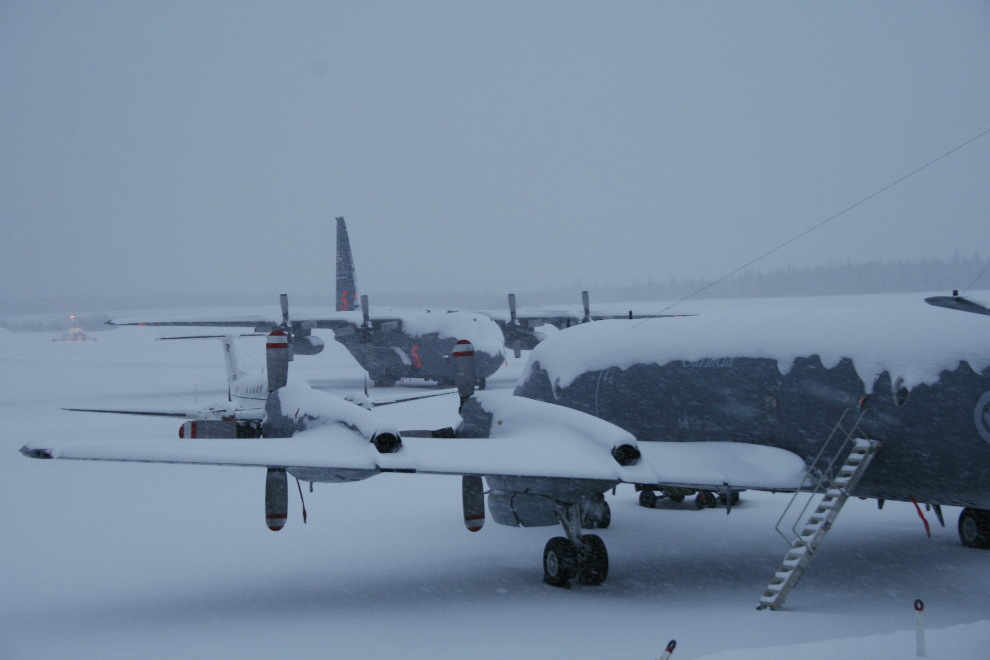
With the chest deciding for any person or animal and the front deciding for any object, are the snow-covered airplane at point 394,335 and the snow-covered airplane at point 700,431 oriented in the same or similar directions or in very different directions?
very different directions

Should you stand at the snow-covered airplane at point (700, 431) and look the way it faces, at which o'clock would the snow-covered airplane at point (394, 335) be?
the snow-covered airplane at point (394, 335) is roughly at 1 o'clock from the snow-covered airplane at point (700, 431).

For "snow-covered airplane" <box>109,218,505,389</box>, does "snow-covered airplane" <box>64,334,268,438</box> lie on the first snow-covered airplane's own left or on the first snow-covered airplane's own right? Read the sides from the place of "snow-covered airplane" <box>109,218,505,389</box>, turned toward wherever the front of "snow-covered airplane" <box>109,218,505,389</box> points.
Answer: on the first snow-covered airplane's own right

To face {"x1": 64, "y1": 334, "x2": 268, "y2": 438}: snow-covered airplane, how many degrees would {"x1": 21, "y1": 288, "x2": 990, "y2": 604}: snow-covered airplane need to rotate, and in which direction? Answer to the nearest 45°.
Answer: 0° — it already faces it

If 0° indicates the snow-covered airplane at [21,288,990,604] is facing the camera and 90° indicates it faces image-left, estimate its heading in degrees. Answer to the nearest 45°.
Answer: approximately 135°

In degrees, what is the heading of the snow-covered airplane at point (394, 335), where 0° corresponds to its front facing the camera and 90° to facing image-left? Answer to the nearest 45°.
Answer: approximately 315°

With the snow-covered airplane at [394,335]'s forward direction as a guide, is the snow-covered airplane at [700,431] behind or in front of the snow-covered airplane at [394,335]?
in front

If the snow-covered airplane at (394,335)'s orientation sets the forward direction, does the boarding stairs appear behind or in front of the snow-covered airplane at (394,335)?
in front
